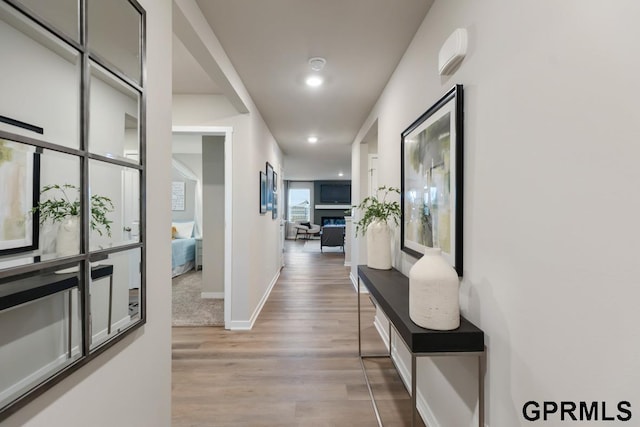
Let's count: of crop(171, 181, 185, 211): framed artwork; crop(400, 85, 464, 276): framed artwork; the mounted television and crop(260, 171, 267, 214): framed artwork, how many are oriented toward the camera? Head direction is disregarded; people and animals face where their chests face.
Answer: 2

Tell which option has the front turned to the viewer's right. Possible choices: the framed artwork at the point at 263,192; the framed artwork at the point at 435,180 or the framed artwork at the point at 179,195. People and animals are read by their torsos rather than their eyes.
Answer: the framed artwork at the point at 263,192

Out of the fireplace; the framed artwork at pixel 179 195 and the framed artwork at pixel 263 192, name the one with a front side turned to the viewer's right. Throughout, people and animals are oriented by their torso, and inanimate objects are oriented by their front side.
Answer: the framed artwork at pixel 263 192

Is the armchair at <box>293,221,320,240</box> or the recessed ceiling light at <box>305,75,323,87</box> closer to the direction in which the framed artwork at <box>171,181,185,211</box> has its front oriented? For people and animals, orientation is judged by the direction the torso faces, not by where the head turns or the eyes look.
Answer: the recessed ceiling light

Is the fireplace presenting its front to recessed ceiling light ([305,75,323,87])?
yes

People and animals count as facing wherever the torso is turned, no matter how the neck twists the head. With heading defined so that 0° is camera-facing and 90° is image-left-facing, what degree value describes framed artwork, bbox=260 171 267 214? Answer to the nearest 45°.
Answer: approximately 270°

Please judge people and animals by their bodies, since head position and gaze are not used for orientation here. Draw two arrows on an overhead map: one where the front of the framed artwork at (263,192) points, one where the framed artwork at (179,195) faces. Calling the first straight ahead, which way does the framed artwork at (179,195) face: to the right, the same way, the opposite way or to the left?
to the right

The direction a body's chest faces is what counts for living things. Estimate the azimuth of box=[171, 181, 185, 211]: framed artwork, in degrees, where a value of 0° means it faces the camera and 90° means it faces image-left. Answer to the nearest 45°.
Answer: approximately 0°

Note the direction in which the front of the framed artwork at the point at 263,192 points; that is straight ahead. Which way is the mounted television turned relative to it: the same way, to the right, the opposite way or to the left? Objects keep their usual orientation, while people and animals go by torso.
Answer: to the right

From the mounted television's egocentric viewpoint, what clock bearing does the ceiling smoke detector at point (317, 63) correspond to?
The ceiling smoke detector is roughly at 12 o'clock from the mounted television.

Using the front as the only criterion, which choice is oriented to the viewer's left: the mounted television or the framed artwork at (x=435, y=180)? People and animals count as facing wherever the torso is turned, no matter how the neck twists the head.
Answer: the framed artwork

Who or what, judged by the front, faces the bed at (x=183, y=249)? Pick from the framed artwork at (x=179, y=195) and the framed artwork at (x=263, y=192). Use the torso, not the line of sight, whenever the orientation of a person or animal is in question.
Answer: the framed artwork at (x=179, y=195)

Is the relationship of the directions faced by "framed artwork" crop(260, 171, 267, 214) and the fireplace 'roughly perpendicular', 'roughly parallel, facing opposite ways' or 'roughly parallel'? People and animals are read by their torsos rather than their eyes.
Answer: roughly perpendicular

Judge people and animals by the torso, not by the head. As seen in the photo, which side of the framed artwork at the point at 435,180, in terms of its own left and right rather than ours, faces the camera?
left
